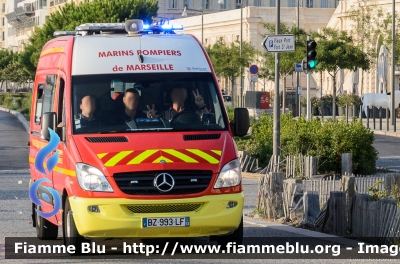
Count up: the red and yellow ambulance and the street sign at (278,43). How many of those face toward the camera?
2

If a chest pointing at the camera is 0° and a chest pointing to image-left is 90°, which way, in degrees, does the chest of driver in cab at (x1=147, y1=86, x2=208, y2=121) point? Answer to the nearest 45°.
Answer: approximately 0°

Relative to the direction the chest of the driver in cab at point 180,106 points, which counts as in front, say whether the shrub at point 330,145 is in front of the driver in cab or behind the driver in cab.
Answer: behind

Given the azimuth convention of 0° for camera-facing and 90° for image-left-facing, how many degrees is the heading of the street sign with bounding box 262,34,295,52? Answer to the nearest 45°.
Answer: approximately 0°

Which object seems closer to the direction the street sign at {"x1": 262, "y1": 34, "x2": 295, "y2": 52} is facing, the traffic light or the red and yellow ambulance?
the red and yellow ambulance

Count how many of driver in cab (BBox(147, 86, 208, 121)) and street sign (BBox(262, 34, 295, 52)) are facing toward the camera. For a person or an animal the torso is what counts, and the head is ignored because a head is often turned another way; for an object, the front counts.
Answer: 2

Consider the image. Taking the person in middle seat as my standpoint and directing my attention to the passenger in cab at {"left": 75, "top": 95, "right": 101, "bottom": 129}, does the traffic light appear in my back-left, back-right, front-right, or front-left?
back-right
